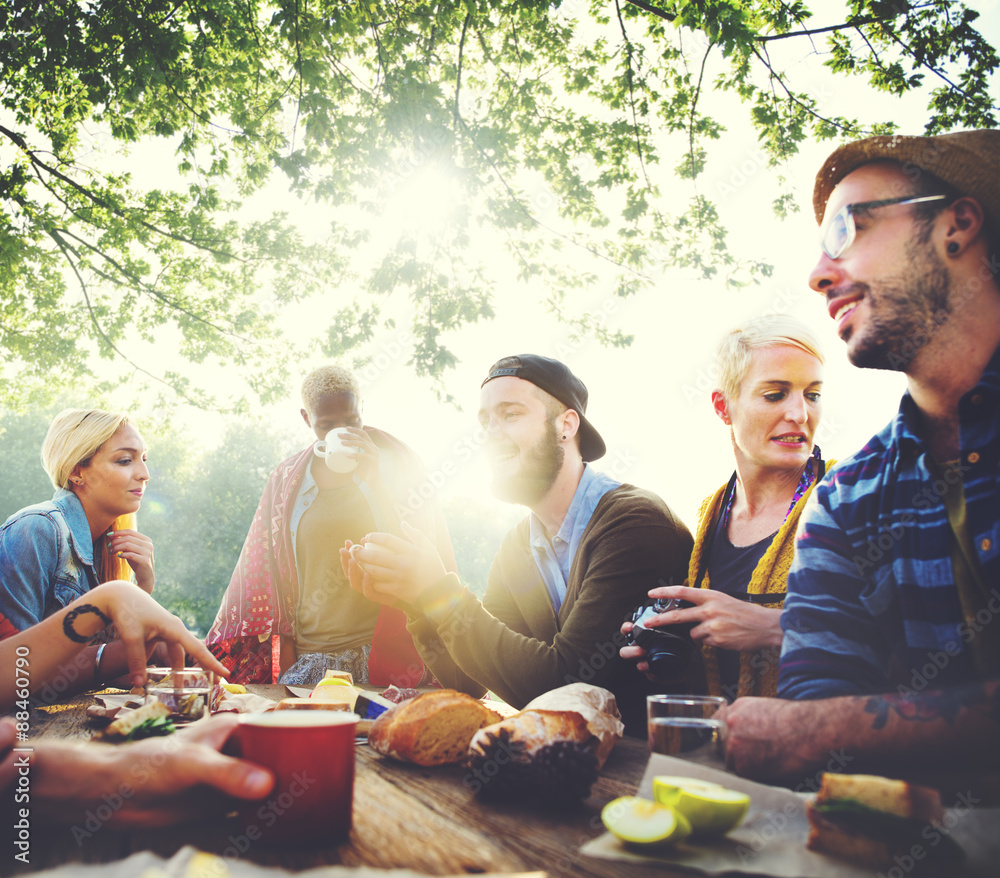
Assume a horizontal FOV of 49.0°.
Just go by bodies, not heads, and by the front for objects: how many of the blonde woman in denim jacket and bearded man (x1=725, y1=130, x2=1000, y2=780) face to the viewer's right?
1

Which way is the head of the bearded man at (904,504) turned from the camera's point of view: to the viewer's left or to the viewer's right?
to the viewer's left

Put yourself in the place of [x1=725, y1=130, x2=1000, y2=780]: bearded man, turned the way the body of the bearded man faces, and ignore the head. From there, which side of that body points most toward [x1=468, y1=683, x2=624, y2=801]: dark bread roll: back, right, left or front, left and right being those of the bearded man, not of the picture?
front

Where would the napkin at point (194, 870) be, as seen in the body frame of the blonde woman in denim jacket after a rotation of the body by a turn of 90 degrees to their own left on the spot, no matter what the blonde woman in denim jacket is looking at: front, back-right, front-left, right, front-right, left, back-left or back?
back

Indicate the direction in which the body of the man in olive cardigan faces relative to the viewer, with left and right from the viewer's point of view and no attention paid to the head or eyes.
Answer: facing the viewer and to the left of the viewer

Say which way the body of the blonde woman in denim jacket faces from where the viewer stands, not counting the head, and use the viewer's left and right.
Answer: facing to the right of the viewer

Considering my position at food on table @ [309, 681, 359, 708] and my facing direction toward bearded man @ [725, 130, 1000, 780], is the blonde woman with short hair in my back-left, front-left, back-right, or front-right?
front-left
